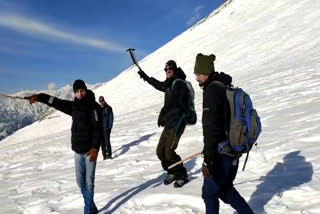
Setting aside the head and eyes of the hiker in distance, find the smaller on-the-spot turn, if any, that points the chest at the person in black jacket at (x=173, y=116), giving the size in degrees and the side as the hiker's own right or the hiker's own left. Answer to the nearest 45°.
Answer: approximately 45° to the hiker's own left

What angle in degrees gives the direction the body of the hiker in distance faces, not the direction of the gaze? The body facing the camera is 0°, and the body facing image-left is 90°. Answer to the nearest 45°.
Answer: approximately 45°

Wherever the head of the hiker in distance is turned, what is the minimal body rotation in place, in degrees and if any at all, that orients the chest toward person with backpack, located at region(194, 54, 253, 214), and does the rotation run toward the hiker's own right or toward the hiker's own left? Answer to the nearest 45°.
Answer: approximately 45° to the hiker's own left

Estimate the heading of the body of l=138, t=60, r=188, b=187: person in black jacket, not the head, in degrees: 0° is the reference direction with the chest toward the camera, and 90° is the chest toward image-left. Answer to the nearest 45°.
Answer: approximately 45°

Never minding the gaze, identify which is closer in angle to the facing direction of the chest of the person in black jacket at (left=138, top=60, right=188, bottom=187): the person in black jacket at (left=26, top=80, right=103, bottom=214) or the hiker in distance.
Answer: the person in black jacket

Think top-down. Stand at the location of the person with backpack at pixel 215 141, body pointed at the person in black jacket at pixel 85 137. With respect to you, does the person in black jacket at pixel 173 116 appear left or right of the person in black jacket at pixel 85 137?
right

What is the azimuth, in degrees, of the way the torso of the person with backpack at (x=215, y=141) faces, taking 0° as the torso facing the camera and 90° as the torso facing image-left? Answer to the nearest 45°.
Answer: approximately 90°
